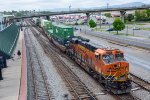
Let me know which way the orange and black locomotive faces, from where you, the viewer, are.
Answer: facing the viewer and to the right of the viewer
